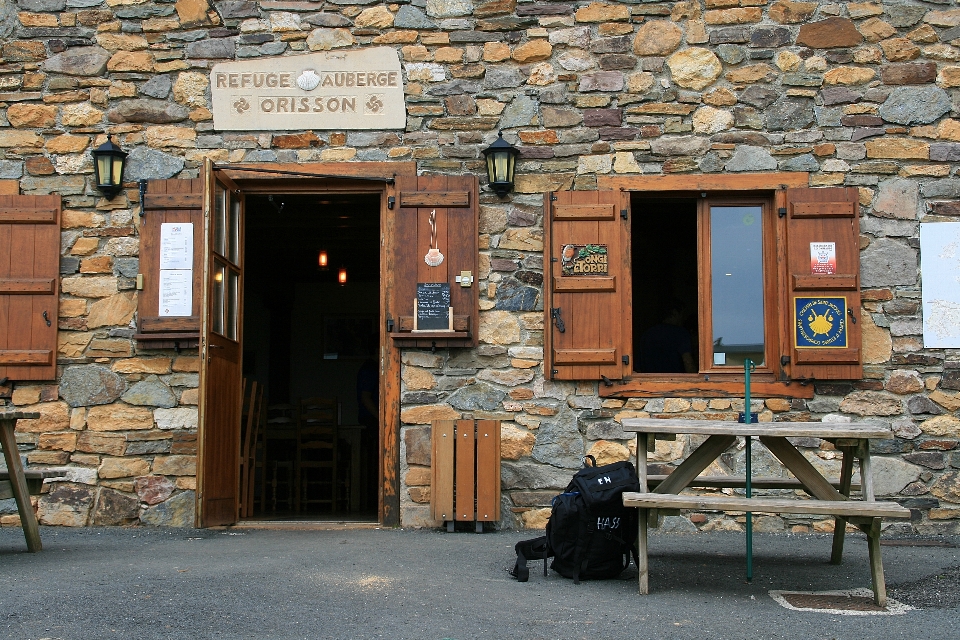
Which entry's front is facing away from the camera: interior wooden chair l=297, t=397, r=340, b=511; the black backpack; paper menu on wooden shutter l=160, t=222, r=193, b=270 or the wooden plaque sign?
the interior wooden chair

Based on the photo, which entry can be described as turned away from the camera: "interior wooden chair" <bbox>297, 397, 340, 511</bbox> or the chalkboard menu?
the interior wooden chair

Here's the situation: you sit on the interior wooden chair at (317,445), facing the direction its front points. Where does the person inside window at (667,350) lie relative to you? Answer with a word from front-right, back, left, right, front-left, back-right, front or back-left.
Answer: back-right

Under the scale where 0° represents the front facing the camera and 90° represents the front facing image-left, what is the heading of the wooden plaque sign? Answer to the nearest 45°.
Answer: approximately 0°

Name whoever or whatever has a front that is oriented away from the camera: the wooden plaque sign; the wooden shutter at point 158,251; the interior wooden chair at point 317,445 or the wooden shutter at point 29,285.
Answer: the interior wooden chair

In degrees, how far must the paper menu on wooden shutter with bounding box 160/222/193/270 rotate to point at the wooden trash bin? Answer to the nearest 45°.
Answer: approximately 45° to its left
